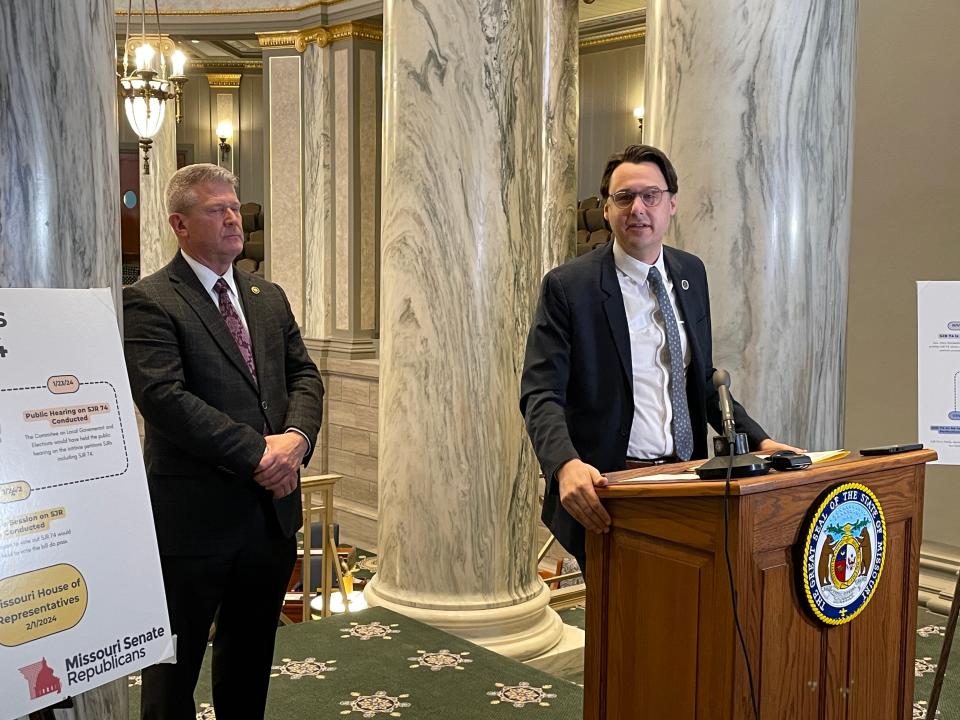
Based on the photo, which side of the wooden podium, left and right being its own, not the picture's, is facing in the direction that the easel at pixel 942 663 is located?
left

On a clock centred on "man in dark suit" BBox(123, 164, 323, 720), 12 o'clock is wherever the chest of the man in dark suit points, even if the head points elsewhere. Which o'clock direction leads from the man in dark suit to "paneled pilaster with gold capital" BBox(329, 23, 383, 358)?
The paneled pilaster with gold capital is roughly at 8 o'clock from the man in dark suit.

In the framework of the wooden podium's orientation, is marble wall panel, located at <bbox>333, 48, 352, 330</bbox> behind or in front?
behind

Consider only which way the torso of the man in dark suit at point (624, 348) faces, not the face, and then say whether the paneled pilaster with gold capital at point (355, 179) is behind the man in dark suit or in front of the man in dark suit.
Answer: behind

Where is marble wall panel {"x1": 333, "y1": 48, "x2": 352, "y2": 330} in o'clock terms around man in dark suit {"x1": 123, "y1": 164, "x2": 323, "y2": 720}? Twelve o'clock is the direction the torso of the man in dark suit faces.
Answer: The marble wall panel is roughly at 8 o'clock from the man in dark suit.

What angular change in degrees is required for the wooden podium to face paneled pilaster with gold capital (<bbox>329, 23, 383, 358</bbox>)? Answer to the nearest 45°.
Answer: approximately 180°

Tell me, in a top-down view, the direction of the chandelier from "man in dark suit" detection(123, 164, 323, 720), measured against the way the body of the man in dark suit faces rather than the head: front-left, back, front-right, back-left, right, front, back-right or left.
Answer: back-left

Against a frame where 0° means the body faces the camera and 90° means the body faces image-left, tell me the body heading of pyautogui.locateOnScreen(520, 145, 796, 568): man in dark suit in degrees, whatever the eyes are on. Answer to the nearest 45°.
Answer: approximately 315°
